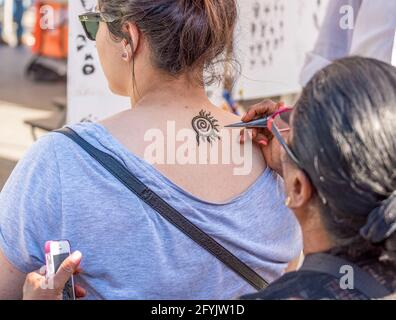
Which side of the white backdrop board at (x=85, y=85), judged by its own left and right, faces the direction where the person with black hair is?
front

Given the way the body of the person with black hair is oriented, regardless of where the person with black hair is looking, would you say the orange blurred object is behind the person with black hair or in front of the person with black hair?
in front

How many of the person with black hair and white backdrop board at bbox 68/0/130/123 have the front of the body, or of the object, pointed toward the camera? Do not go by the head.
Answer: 1

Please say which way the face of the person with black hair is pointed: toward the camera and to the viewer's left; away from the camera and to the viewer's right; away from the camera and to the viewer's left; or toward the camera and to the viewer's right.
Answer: away from the camera and to the viewer's left

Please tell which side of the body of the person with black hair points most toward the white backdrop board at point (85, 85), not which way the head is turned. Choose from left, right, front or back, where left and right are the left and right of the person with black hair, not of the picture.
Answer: front

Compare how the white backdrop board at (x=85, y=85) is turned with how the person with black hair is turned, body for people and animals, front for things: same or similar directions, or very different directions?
very different directions

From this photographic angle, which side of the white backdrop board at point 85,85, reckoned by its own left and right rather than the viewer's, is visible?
front

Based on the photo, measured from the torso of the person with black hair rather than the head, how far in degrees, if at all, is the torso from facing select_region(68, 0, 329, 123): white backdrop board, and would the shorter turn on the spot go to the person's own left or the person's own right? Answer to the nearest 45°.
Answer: approximately 45° to the person's own right

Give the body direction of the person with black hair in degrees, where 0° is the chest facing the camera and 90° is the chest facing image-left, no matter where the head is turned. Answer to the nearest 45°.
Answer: approximately 135°
